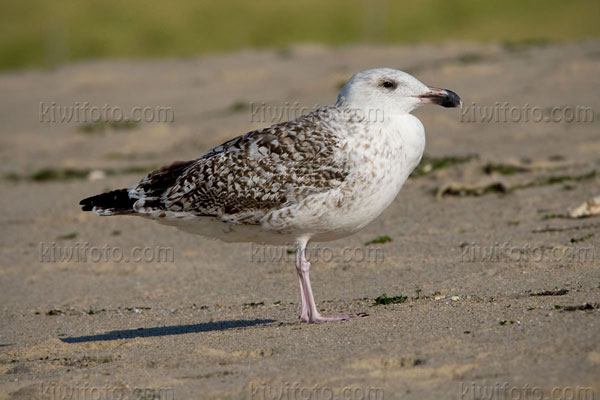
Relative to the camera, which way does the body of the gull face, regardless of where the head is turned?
to the viewer's right
